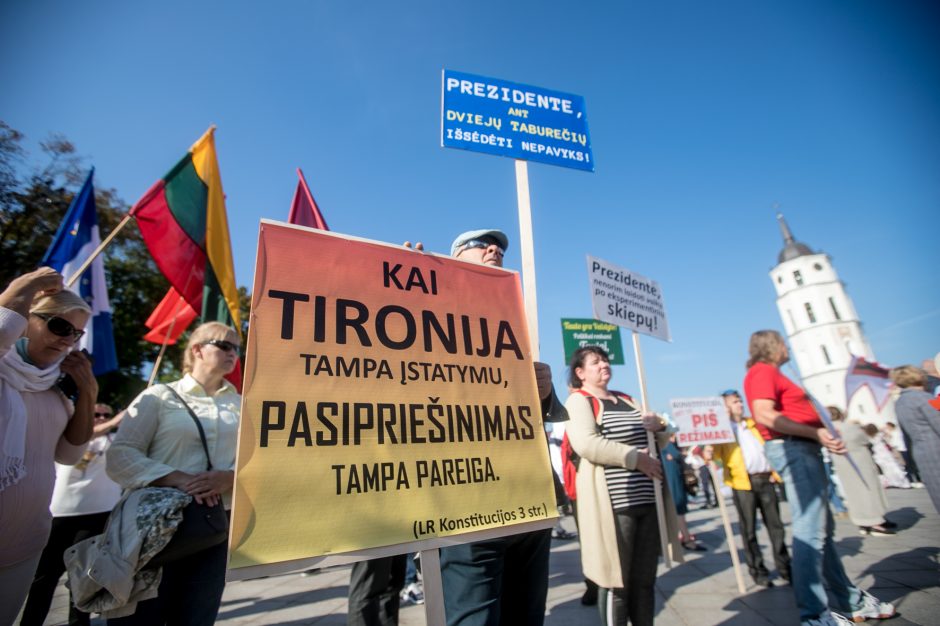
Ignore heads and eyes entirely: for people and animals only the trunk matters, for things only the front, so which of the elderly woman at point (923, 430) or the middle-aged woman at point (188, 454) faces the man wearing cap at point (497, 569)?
the middle-aged woman at point (188, 454)

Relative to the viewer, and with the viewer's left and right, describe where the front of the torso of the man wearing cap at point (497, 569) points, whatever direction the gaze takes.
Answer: facing the viewer and to the right of the viewer

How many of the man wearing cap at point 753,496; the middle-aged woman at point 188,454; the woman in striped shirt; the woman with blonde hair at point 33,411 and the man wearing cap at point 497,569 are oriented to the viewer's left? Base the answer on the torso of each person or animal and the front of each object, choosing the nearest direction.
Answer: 0

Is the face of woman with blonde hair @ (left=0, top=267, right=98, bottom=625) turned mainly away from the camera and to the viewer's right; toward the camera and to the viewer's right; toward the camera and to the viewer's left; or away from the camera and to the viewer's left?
toward the camera and to the viewer's right

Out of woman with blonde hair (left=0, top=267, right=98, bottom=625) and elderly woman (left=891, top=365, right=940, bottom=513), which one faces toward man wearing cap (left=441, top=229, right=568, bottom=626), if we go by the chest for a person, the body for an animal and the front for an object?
the woman with blonde hair

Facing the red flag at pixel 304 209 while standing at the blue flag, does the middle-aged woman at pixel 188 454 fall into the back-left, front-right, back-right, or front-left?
front-right

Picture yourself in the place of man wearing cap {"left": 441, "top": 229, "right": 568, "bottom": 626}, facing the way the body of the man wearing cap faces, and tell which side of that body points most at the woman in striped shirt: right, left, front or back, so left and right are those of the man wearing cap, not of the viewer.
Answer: left

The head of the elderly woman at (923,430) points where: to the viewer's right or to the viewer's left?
to the viewer's left

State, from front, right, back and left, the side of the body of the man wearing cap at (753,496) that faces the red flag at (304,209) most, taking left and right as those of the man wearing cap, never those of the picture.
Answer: right
